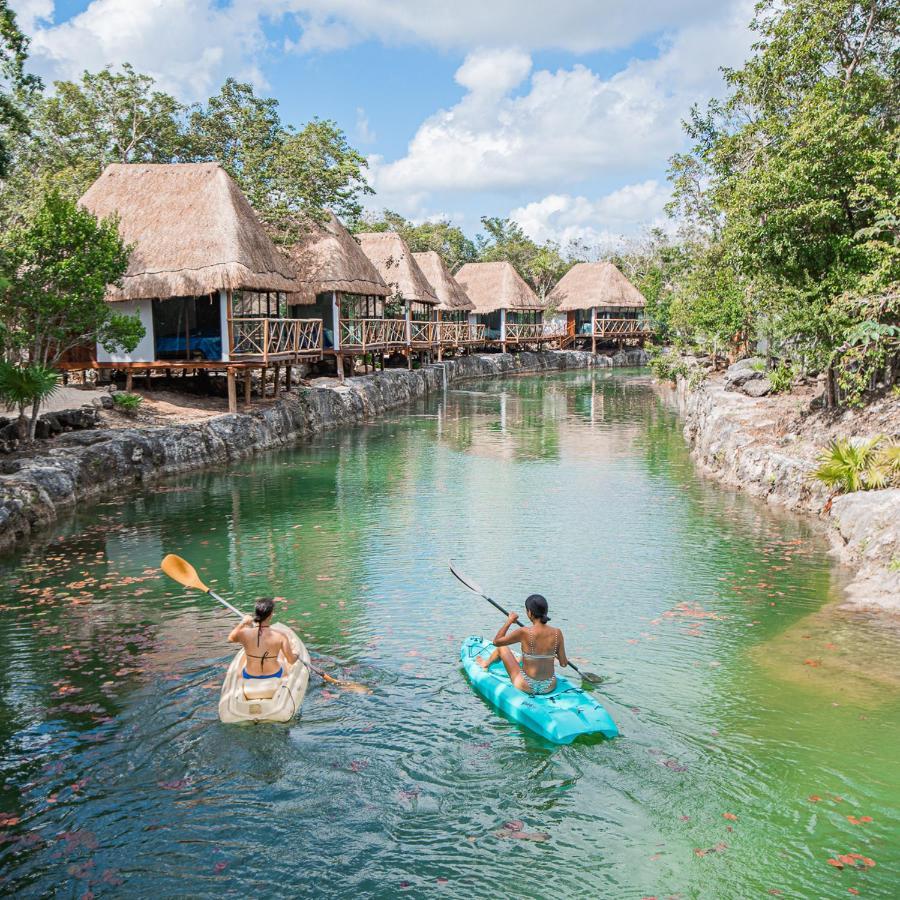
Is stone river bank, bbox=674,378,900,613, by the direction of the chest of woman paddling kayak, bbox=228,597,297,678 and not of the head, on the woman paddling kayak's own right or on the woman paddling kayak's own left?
on the woman paddling kayak's own right

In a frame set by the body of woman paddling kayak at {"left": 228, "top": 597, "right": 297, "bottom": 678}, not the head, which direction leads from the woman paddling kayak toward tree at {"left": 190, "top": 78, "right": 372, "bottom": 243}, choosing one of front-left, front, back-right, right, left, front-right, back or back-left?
front

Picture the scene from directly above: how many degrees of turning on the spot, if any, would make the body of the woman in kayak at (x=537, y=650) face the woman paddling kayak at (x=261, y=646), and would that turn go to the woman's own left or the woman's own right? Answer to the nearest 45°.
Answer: approximately 45° to the woman's own left

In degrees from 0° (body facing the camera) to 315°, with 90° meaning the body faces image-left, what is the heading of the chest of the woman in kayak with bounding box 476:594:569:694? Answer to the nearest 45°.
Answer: approximately 135°

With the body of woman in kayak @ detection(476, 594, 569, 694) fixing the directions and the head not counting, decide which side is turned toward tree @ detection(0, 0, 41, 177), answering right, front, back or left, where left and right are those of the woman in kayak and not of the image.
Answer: front

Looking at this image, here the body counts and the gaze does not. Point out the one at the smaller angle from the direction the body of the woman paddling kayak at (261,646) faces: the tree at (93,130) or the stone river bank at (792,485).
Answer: the tree

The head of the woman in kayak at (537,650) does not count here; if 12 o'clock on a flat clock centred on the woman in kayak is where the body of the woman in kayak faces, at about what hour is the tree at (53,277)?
The tree is roughly at 12 o'clock from the woman in kayak.

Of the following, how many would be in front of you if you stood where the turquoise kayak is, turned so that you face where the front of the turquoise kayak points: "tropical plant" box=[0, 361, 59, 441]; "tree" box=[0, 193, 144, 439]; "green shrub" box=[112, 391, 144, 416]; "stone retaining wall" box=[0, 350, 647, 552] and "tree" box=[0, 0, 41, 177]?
5

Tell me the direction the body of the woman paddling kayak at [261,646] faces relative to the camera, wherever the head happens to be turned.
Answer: away from the camera

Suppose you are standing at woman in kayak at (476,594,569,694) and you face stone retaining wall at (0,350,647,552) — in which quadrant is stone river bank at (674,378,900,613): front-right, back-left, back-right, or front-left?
front-right

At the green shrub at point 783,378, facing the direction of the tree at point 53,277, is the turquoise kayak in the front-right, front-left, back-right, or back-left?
front-left

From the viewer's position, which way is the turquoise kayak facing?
facing away from the viewer and to the left of the viewer

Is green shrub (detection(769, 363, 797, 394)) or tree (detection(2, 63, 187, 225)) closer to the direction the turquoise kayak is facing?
the tree

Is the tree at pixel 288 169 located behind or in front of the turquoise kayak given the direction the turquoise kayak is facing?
in front

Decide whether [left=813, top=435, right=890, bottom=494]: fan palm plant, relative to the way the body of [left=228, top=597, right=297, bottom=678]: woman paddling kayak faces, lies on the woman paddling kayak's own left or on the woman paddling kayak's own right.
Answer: on the woman paddling kayak's own right

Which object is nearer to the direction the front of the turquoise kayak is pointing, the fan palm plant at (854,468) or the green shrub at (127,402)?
the green shrub

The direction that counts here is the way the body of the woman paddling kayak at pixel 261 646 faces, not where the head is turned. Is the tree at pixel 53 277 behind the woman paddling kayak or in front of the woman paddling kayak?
in front
